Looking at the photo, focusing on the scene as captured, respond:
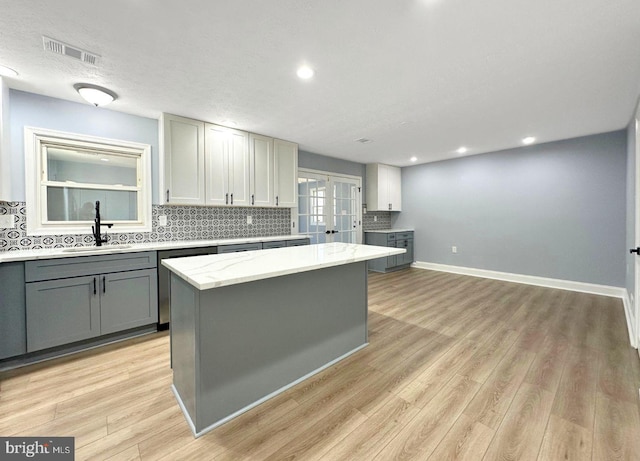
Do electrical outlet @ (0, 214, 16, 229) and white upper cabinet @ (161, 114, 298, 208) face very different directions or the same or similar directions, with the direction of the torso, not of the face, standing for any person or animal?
same or similar directions

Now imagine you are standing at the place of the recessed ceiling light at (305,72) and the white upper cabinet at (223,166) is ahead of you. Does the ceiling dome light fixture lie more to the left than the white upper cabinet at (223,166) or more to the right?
left

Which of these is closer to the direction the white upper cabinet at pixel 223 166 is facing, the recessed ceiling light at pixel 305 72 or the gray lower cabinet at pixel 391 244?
the recessed ceiling light

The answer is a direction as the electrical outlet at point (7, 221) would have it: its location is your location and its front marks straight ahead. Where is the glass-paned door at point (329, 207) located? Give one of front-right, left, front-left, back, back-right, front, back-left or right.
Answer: left

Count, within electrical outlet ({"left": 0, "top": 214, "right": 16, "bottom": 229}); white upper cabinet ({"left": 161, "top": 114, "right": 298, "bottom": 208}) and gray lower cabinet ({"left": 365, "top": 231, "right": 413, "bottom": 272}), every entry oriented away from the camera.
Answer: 0

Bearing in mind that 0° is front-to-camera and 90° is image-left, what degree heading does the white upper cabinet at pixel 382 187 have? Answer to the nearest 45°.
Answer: approximately 315°

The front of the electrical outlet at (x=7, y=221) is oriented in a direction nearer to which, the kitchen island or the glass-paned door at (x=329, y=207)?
the kitchen island

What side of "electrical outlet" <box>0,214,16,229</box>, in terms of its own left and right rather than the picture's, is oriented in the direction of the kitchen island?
front

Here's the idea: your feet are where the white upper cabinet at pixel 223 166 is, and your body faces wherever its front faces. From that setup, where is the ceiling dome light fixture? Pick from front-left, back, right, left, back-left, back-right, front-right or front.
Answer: right

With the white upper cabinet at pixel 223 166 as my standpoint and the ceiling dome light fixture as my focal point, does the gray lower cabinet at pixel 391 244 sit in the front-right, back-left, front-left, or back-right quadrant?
back-left

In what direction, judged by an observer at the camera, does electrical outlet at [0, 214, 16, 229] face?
facing the viewer

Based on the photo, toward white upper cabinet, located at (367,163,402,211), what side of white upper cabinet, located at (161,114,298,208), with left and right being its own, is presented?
left

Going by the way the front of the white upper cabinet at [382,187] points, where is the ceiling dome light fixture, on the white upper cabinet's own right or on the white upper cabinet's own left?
on the white upper cabinet's own right

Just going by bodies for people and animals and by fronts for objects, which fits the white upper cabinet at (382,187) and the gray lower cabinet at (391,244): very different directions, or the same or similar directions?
same or similar directions

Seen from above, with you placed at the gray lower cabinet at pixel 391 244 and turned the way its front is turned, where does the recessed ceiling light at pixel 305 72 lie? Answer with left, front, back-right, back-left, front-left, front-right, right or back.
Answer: front-right

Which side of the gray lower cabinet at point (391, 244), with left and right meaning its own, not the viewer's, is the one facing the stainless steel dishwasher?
right
